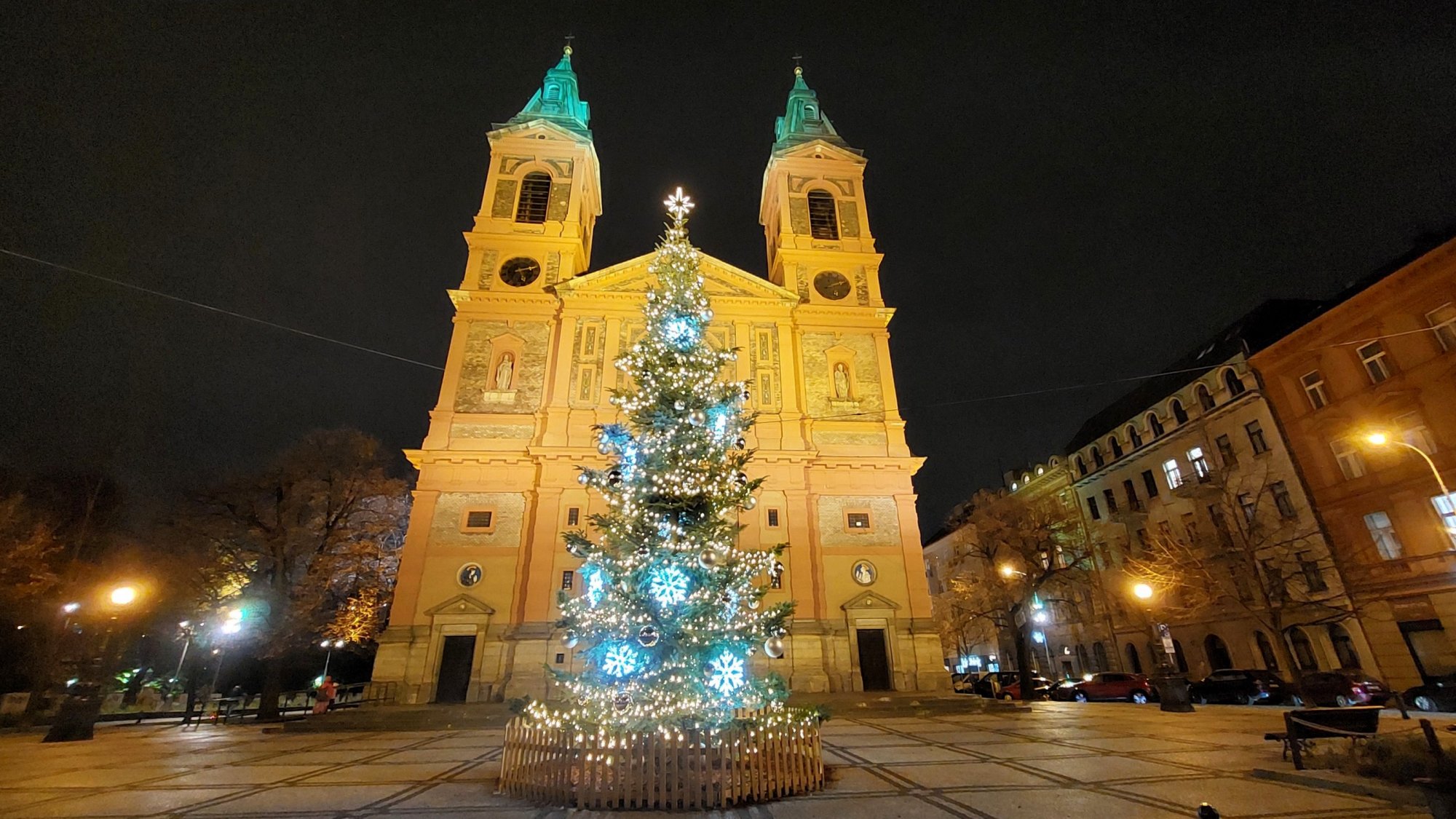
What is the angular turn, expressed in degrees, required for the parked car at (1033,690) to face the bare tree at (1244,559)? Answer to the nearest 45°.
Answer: approximately 180°

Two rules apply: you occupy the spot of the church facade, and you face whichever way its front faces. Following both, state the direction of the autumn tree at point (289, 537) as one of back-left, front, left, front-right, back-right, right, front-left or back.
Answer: right

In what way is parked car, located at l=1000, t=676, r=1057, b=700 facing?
to the viewer's left

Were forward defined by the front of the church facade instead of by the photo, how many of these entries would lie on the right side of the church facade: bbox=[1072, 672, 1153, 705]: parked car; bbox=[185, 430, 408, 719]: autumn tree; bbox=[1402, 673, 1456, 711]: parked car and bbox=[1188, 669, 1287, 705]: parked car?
1

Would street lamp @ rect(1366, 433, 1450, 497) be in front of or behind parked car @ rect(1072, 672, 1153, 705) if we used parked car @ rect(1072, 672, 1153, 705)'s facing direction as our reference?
behind

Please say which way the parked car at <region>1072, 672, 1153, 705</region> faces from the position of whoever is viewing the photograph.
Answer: facing to the left of the viewer

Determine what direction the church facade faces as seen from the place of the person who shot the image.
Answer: facing the viewer

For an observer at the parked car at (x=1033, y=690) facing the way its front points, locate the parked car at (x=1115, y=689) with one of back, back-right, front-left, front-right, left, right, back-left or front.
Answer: back-left

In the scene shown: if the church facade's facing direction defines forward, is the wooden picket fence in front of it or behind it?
in front

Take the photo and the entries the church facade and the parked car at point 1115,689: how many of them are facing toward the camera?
1

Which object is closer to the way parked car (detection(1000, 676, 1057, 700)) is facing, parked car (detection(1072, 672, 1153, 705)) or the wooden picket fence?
the wooden picket fence

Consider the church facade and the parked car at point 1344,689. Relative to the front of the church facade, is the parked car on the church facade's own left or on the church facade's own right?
on the church facade's own left

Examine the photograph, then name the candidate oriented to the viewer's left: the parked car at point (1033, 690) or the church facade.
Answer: the parked car

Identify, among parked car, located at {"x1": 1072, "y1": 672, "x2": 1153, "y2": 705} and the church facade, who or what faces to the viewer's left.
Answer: the parked car

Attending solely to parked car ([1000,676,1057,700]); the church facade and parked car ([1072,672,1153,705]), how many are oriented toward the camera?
1
